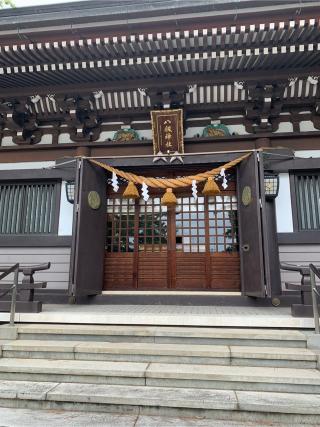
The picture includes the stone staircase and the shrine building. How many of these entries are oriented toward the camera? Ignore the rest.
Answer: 2

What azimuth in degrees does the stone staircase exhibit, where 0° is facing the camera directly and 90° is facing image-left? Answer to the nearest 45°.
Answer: approximately 0°

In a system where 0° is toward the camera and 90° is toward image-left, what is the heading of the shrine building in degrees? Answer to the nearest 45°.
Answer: approximately 0°
